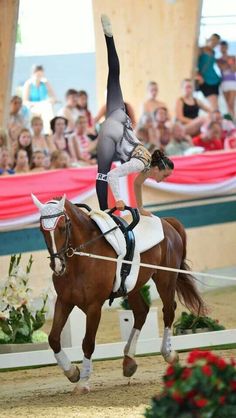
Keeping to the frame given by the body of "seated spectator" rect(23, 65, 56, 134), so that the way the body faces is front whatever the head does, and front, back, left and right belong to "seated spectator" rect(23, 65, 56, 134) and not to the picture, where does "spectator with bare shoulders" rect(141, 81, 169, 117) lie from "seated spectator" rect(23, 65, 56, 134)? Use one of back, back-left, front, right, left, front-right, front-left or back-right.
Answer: left

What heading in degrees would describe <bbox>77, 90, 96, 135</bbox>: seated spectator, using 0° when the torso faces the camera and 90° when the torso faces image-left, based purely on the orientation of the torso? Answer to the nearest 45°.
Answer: approximately 0°

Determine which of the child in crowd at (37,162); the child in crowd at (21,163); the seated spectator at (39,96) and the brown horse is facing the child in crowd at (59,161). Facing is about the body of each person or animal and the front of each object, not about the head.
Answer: the seated spectator

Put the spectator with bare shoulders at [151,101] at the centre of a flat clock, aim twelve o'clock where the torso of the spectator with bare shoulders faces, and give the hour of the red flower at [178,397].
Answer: The red flower is roughly at 12 o'clock from the spectator with bare shoulders.

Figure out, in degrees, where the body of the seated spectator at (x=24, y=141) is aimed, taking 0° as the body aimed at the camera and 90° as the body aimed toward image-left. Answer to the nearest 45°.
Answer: approximately 0°

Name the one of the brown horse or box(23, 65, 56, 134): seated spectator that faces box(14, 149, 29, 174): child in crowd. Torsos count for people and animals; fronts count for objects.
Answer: the seated spectator

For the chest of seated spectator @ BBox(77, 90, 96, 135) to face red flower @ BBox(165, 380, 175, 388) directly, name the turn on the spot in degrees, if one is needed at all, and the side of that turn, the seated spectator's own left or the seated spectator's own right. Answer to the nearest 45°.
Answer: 0° — they already face it

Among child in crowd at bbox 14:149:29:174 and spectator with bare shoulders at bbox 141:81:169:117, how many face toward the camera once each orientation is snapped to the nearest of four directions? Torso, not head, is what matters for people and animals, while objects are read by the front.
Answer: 2

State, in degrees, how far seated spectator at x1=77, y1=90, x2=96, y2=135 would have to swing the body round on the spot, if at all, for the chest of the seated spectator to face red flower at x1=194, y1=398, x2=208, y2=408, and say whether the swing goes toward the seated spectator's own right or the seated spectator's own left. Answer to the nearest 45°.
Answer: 0° — they already face it
